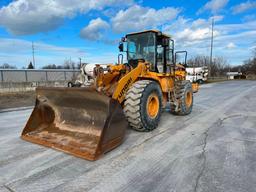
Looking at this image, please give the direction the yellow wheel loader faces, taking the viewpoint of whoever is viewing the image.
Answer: facing the viewer and to the left of the viewer

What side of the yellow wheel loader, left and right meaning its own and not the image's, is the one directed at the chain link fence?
right
